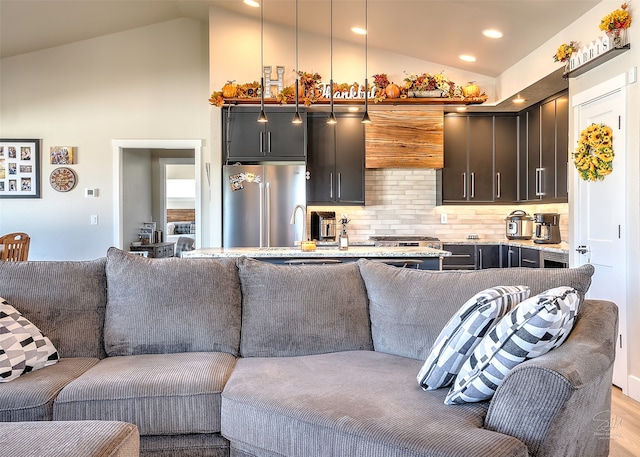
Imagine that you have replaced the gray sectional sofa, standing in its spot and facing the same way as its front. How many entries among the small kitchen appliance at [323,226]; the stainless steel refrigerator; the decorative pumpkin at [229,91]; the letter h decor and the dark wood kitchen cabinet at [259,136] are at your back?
5

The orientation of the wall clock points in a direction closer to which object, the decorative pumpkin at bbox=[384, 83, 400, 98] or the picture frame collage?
the decorative pumpkin

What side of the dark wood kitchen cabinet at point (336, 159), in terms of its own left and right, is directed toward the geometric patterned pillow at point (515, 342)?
front

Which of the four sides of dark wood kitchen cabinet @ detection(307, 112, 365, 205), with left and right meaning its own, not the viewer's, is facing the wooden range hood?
left

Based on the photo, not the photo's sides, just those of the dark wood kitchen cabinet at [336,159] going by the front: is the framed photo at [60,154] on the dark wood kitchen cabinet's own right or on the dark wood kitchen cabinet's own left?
on the dark wood kitchen cabinet's own right

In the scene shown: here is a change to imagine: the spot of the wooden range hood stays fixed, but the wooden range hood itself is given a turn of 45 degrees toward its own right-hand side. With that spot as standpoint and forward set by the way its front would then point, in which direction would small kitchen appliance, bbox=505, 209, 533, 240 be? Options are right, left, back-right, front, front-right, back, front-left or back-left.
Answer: back-left

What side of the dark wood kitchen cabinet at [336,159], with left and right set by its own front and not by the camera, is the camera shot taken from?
front

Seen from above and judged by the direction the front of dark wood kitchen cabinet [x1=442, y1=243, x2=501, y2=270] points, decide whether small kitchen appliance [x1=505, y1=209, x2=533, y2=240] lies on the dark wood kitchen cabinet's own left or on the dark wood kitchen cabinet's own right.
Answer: on the dark wood kitchen cabinet's own left

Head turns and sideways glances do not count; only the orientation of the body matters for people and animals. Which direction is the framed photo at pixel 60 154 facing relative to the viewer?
toward the camera

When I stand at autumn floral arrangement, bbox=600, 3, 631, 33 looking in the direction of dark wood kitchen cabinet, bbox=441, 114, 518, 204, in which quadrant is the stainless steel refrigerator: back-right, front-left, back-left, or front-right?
front-left

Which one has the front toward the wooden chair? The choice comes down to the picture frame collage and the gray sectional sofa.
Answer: the picture frame collage

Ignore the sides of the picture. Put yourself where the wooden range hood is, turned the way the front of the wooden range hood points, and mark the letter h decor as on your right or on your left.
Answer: on your right

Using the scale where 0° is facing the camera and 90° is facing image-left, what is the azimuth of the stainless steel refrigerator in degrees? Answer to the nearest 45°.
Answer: approximately 0°

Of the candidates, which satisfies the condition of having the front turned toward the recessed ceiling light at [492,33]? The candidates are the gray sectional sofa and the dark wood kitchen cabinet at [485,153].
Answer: the dark wood kitchen cabinet

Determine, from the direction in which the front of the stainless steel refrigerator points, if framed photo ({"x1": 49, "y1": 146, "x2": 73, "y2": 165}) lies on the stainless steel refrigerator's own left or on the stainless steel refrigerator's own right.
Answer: on the stainless steel refrigerator's own right

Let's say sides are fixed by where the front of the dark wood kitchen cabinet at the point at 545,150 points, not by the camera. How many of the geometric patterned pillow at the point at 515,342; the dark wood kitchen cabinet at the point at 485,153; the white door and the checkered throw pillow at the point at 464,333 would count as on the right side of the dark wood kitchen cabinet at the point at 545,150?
1

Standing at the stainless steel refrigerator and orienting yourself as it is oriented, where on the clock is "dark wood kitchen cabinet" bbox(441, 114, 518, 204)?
The dark wood kitchen cabinet is roughly at 9 o'clock from the stainless steel refrigerator.

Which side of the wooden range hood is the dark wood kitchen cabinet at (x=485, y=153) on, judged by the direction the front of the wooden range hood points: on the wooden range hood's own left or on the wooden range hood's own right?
on the wooden range hood's own left

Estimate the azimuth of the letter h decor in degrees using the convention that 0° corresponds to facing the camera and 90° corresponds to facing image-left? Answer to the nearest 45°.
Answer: approximately 0°
